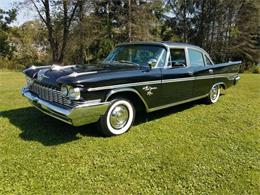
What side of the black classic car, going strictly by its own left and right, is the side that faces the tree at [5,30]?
right

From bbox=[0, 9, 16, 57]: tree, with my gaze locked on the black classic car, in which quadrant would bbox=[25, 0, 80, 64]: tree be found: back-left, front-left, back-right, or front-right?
front-left

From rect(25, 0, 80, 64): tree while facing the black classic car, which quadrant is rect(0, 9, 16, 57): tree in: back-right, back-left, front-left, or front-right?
back-right

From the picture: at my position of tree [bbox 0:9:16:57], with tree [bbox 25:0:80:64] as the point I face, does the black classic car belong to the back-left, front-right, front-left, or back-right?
front-right

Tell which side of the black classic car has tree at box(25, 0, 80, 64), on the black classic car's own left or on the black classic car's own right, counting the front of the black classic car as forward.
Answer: on the black classic car's own right

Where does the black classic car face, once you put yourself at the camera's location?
facing the viewer and to the left of the viewer

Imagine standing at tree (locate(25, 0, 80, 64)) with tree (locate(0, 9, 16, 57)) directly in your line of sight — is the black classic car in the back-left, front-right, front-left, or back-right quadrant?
back-left
